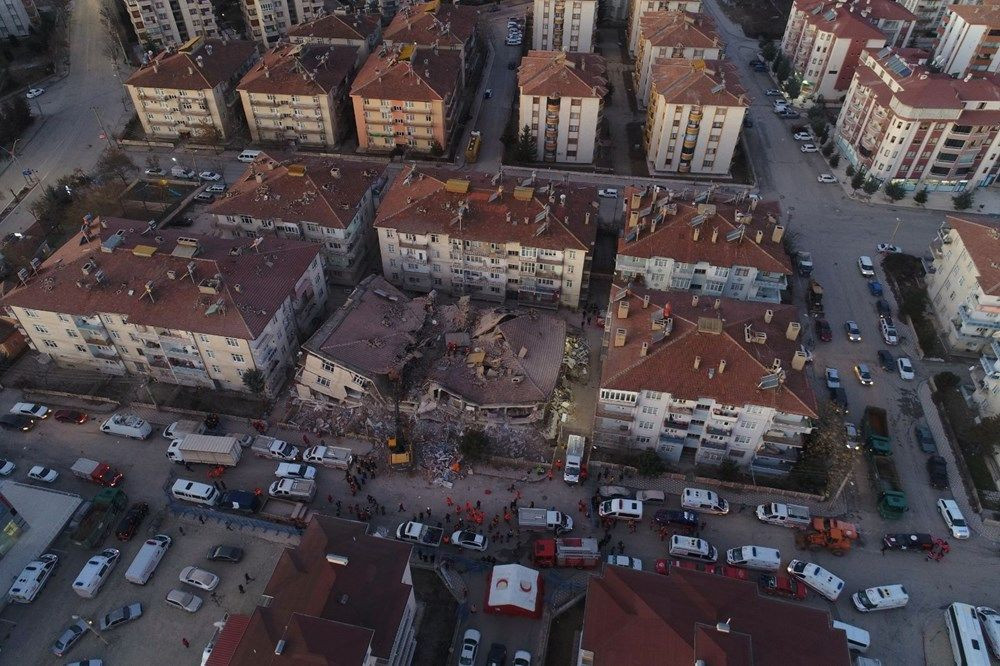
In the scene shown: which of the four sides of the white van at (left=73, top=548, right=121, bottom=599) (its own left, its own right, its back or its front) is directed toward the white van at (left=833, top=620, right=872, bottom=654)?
right

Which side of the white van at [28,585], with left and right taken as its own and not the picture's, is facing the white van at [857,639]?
right

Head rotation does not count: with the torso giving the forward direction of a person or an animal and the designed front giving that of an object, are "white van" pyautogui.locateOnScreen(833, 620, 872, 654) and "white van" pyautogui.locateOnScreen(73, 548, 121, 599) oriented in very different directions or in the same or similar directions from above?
very different directions

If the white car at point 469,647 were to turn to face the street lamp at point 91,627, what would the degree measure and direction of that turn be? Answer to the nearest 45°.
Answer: approximately 90° to its left

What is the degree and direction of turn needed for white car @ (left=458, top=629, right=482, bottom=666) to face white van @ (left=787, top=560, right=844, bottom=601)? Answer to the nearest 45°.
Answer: approximately 90° to its right

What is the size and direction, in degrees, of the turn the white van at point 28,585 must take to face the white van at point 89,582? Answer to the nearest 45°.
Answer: approximately 90° to its right

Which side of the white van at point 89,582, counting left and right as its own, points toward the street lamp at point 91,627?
back

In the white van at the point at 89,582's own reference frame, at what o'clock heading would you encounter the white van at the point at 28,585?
the white van at the point at 28,585 is roughly at 9 o'clock from the white van at the point at 89,582.

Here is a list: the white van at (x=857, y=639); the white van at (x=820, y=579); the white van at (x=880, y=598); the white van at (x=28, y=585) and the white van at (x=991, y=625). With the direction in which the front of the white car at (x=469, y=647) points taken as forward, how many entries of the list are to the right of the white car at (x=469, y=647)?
4
